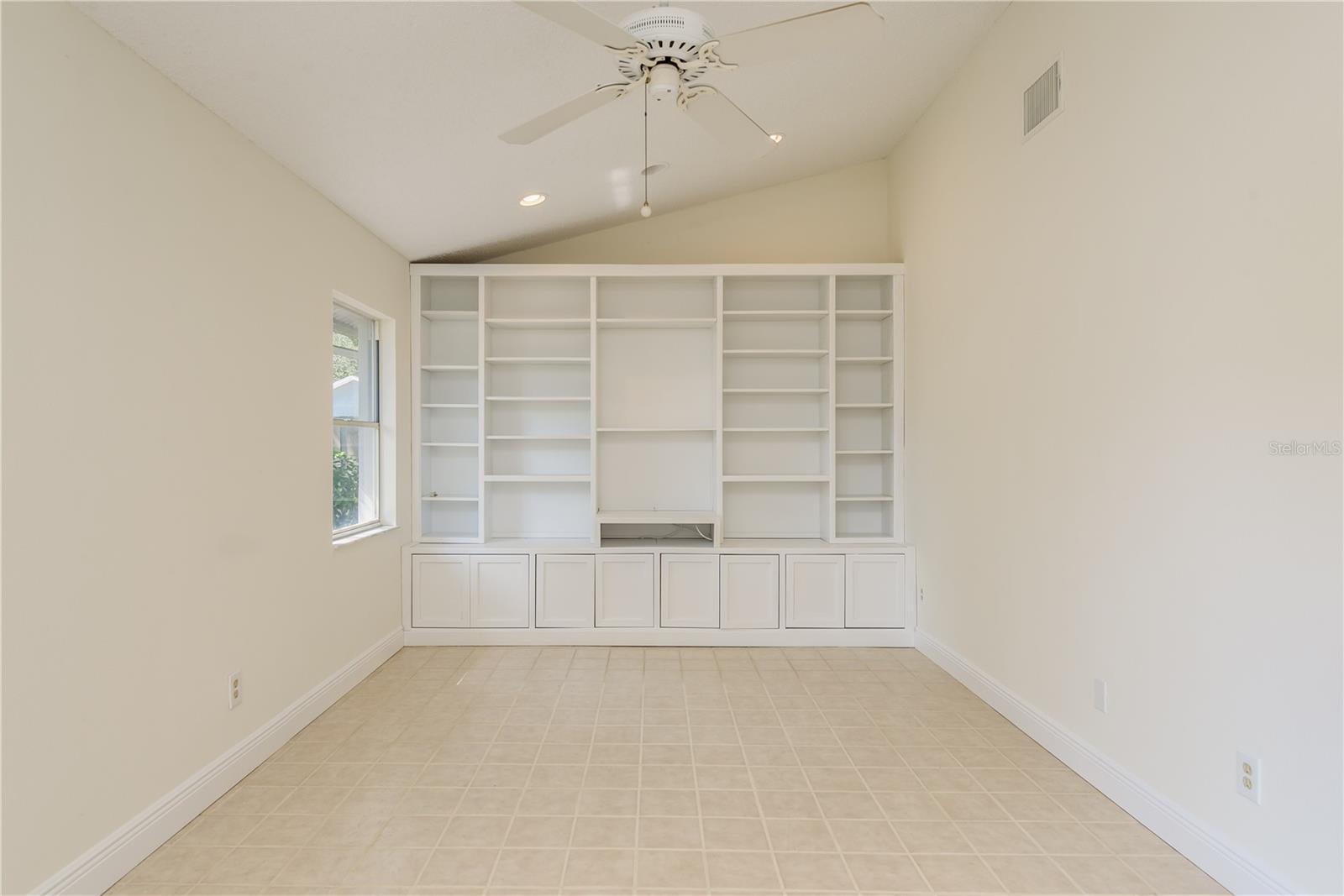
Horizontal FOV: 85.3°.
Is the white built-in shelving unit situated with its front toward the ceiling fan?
yes

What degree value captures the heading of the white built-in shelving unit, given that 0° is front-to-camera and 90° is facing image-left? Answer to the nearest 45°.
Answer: approximately 0°

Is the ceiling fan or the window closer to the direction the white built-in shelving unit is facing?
the ceiling fan

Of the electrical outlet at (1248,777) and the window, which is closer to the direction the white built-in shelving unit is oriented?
the electrical outlet

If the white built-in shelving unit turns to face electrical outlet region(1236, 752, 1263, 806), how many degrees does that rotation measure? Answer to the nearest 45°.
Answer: approximately 45° to its left

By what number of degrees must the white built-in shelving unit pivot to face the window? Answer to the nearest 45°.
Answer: approximately 45° to its right
